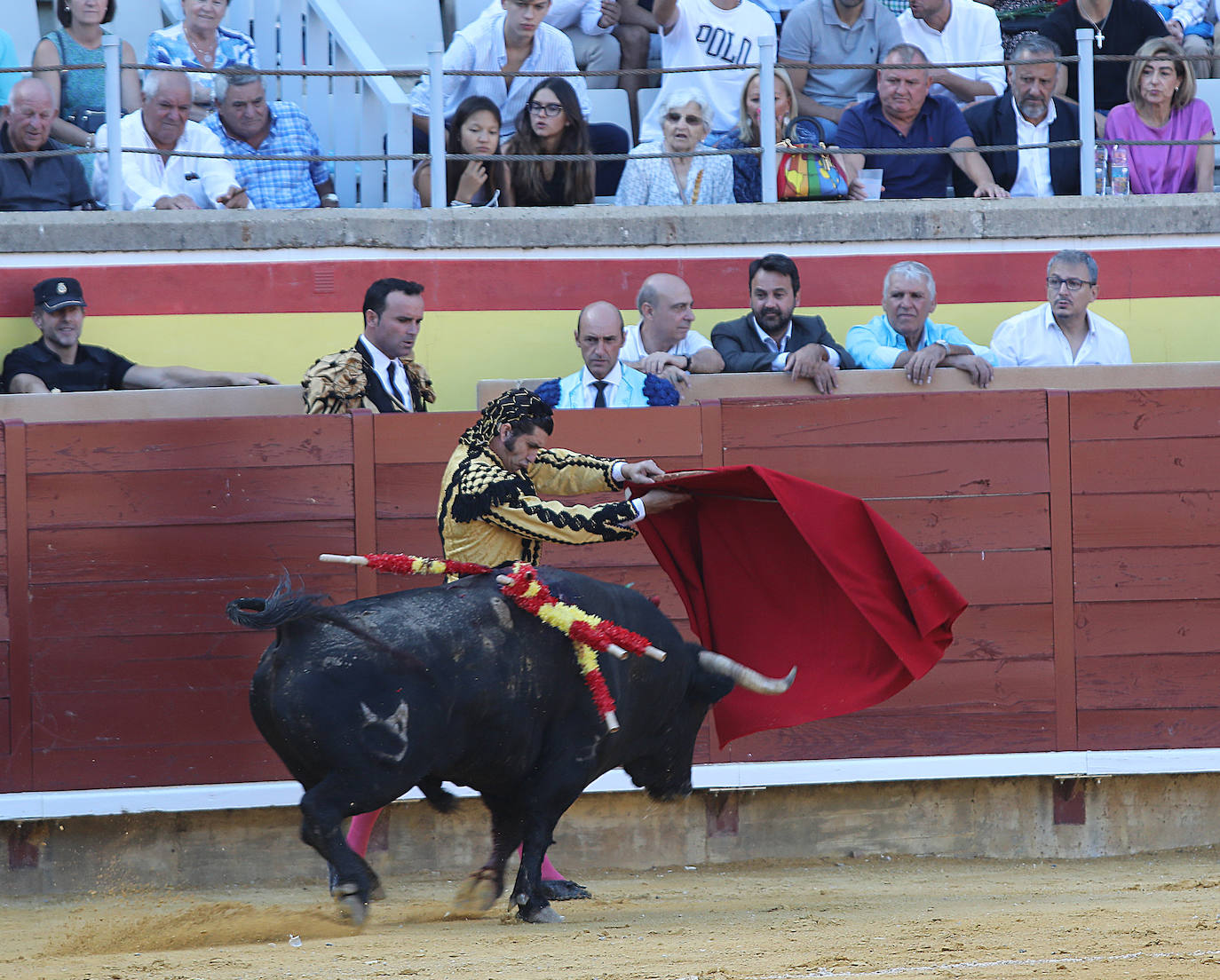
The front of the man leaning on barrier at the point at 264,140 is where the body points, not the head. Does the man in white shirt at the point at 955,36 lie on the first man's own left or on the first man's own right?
on the first man's own left

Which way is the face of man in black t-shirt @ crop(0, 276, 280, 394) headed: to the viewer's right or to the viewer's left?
to the viewer's right

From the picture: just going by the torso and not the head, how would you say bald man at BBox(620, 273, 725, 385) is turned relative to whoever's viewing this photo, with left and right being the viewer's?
facing the viewer and to the right of the viewer

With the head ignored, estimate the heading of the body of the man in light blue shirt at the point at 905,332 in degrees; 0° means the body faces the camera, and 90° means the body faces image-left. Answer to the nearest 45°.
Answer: approximately 0°

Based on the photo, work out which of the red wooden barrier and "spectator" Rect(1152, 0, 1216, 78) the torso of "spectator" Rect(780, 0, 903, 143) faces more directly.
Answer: the red wooden barrier

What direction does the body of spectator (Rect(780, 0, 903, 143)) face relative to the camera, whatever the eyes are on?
toward the camera

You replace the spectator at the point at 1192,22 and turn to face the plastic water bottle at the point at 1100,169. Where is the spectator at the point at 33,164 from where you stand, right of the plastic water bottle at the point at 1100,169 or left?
right

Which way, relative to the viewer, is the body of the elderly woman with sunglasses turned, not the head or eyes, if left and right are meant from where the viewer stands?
facing the viewer

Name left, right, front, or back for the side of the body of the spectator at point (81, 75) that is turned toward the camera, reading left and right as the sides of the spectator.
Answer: front

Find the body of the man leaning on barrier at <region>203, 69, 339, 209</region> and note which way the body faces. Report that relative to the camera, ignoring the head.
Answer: toward the camera

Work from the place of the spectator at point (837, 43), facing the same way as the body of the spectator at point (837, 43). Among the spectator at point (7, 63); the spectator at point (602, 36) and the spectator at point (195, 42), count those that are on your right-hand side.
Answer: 3
